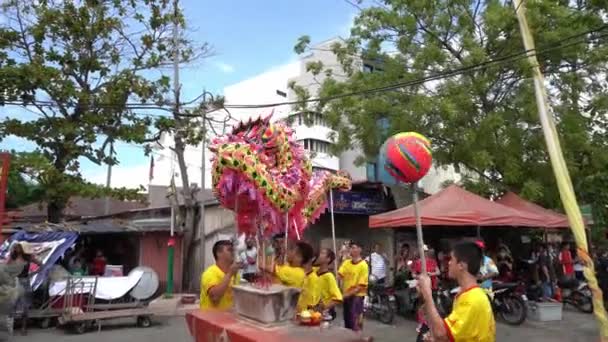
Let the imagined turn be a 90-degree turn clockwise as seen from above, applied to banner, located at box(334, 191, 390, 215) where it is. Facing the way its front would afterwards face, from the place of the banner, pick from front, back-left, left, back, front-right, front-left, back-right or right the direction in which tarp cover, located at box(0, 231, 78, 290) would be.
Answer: front-left

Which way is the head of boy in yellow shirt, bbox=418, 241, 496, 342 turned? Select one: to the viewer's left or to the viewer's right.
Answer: to the viewer's left

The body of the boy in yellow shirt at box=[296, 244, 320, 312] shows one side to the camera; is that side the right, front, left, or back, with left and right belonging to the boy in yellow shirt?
left

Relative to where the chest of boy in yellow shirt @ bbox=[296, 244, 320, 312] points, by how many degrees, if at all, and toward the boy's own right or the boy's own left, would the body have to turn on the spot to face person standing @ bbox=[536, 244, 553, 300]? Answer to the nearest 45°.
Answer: approximately 135° to the boy's own right

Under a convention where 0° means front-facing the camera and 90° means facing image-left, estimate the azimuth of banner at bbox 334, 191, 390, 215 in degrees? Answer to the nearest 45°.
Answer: approximately 0°

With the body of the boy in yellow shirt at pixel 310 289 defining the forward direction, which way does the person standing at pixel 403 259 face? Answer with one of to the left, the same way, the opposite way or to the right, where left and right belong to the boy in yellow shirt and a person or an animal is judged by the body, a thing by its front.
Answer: to the left

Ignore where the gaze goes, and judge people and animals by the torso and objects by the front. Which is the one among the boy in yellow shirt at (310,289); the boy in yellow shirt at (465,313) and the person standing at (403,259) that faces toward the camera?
the person standing

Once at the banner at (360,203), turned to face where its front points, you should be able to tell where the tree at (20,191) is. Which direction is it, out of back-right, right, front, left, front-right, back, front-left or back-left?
right

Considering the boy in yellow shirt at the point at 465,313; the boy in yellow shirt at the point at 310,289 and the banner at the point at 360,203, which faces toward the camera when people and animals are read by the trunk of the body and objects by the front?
the banner

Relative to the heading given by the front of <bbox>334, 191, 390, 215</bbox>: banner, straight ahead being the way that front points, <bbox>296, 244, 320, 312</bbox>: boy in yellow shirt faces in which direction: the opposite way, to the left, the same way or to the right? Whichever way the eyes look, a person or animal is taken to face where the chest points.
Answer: to the right

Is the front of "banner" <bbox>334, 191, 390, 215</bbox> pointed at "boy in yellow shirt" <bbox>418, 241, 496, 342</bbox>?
yes

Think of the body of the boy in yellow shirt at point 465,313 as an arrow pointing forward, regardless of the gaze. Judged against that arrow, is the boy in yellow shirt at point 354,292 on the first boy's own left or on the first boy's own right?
on the first boy's own right

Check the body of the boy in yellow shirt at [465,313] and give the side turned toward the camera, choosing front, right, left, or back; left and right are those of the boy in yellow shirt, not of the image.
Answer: left
